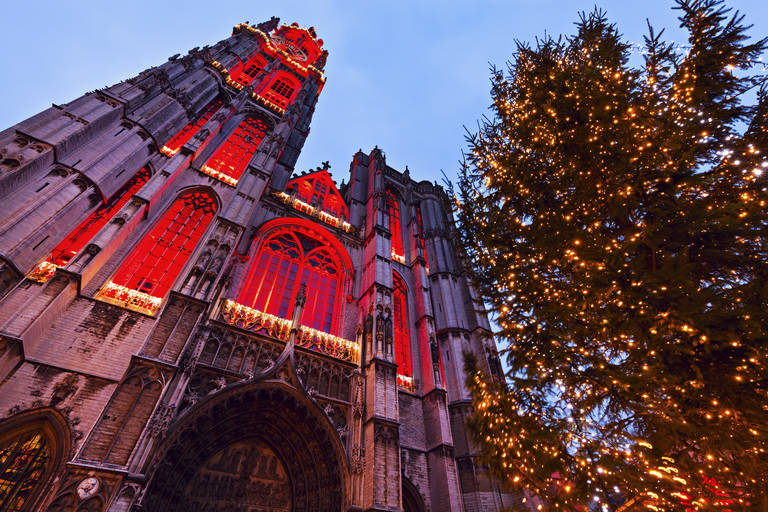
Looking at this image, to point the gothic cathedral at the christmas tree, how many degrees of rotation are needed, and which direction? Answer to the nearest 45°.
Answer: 0° — it already faces it

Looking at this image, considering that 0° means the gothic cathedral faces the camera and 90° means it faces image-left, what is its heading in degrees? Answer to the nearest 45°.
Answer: approximately 315°
